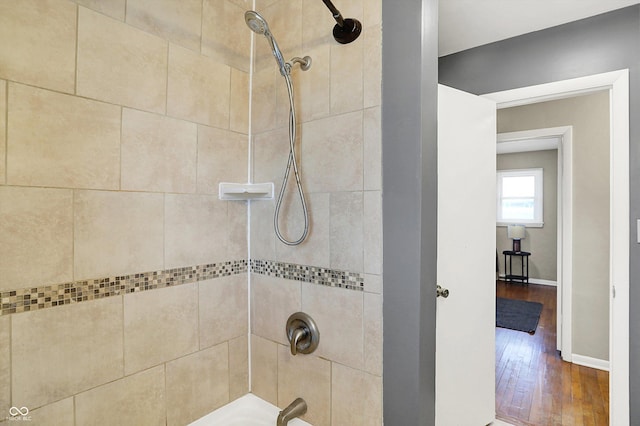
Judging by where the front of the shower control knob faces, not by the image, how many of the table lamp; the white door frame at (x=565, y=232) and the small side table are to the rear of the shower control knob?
3

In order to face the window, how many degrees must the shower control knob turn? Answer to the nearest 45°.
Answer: approximately 180°

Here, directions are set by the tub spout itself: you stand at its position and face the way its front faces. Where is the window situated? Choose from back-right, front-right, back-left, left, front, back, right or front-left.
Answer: back

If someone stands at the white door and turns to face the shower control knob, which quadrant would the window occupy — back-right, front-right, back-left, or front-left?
back-right

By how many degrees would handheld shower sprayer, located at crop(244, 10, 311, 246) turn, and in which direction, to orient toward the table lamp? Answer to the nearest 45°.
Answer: approximately 180°

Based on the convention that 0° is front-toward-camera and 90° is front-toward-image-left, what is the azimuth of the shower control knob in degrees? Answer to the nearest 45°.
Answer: approximately 45°

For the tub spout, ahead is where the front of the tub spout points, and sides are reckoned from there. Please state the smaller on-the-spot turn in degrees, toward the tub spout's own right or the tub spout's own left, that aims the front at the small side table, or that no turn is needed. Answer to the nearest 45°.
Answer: approximately 180°

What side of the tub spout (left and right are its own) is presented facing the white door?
back

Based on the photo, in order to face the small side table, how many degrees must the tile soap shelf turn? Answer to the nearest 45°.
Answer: approximately 135° to its left
